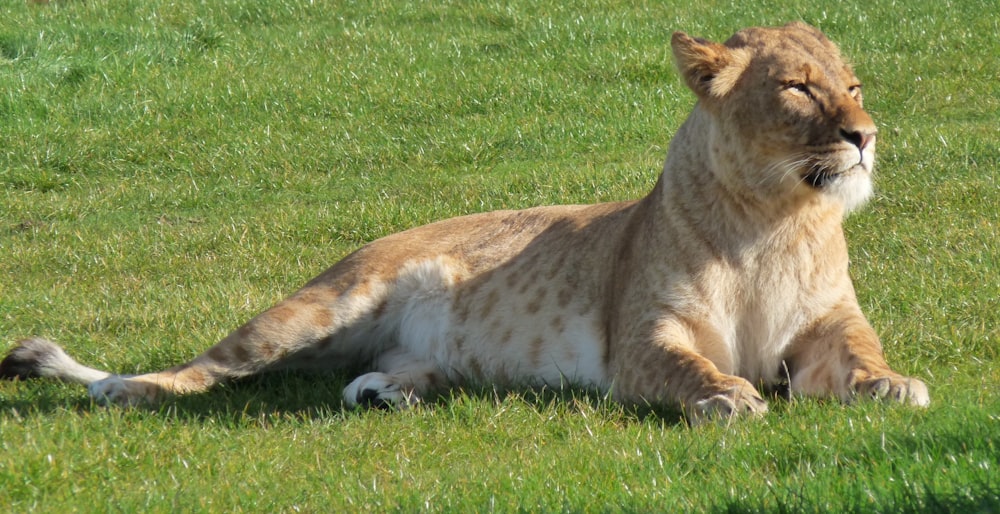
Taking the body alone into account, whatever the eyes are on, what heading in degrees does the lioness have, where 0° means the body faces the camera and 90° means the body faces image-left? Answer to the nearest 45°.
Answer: approximately 315°
